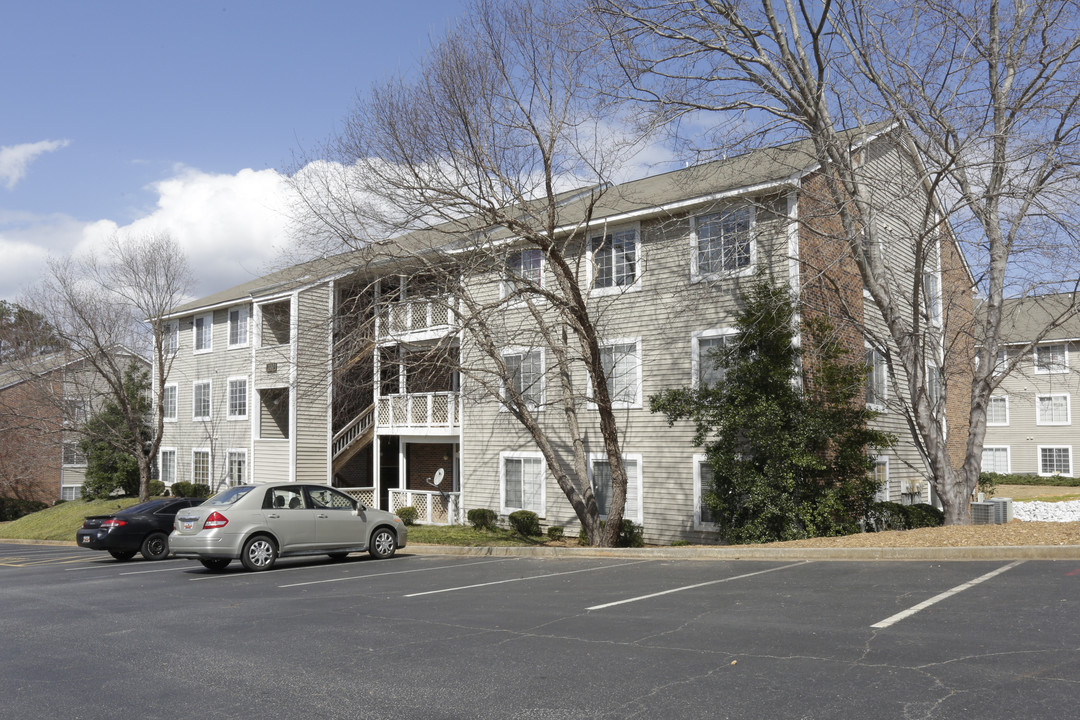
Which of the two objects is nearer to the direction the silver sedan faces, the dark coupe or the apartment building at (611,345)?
the apartment building

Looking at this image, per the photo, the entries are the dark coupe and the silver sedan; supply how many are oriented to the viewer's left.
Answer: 0

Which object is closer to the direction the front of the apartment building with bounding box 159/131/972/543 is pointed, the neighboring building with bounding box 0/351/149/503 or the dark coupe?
the dark coupe

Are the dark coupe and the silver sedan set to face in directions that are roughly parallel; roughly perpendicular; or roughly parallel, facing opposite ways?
roughly parallel

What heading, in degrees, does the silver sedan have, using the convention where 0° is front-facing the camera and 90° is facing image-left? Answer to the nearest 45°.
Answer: approximately 225°

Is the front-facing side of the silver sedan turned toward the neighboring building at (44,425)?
no

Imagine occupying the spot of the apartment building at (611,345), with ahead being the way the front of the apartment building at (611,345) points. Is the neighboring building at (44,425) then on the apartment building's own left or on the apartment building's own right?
on the apartment building's own right

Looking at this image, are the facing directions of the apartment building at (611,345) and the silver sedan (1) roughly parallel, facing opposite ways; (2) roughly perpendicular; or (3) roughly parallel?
roughly parallel, facing opposite ways

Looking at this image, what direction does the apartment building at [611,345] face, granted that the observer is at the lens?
facing the viewer and to the left of the viewer
